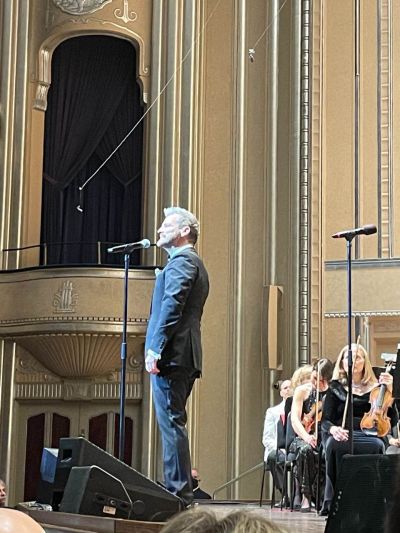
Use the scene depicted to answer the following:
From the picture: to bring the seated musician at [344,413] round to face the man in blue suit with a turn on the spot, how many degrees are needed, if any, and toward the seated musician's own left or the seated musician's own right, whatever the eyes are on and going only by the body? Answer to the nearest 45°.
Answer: approximately 45° to the seated musician's own right

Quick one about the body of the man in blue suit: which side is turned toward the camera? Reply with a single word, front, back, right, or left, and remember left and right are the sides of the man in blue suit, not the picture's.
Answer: left

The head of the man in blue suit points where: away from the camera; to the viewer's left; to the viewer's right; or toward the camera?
to the viewer's left

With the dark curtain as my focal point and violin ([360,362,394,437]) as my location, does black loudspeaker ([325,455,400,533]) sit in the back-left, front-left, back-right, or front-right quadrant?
back-left

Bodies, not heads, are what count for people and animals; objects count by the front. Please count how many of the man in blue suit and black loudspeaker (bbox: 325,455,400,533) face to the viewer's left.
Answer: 1

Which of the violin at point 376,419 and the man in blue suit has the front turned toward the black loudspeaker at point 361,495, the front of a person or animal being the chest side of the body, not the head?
the violin

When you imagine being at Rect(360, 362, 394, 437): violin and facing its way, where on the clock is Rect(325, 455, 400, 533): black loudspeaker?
The black loudspeaker is roughly at 12 o'clock from the violin.

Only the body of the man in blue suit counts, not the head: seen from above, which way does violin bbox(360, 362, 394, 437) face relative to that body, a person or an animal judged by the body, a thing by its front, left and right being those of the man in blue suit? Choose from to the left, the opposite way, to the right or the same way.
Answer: to the left
